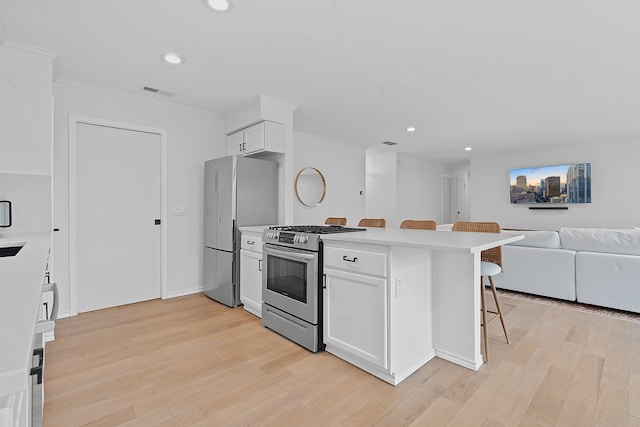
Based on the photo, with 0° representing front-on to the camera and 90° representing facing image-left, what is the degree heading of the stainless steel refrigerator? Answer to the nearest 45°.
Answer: approximately 45°

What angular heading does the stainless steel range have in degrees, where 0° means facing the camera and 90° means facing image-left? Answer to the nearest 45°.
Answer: approximately 45°

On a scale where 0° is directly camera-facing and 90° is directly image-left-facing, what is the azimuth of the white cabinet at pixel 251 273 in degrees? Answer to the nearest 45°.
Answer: approximately 45°

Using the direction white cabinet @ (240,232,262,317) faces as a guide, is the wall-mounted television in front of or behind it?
behind

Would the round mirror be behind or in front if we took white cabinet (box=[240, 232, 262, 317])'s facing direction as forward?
behind
